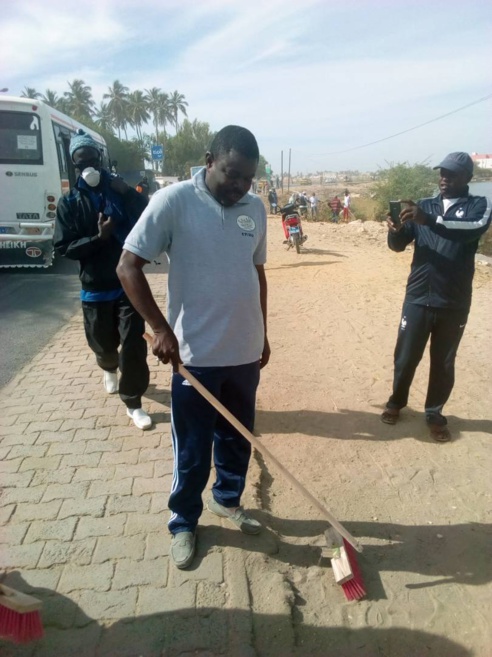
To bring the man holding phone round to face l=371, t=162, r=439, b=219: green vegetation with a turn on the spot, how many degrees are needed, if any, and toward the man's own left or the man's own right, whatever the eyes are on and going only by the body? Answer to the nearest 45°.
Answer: approximately 135° to the man's own right

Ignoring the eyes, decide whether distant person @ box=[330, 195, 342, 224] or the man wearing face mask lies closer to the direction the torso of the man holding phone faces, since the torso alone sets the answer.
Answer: the man wearing face mask

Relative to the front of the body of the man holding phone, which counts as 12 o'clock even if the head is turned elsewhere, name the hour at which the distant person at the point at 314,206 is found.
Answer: The distant person is roughly at 4 o'clock from the man holding phone.

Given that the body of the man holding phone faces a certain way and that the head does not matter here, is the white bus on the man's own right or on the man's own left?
on the man's own right

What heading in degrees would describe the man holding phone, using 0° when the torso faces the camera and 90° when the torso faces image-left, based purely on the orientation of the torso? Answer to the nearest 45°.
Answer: approximately 45°

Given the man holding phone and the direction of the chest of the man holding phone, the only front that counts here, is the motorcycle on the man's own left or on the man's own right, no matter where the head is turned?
on the man's own right

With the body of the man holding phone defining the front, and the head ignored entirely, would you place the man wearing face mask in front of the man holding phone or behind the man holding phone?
in front

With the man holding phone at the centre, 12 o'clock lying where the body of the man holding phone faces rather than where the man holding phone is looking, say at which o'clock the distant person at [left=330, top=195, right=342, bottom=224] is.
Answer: The distant person is roughly at 4 o'clock from the man holding phone.

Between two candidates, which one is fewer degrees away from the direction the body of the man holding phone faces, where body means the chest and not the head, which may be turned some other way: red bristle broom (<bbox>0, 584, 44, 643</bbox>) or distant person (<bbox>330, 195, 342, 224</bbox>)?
the red bristle broom

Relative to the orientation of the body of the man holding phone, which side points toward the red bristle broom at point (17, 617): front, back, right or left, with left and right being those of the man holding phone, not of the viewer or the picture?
front

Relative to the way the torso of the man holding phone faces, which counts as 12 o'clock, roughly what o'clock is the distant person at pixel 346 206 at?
The distant person is roughly at 4 o'clock from the man holding phone.
